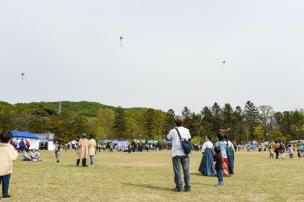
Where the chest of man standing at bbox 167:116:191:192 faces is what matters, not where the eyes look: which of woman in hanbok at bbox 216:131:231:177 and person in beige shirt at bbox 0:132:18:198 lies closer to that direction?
the woman in hanbok

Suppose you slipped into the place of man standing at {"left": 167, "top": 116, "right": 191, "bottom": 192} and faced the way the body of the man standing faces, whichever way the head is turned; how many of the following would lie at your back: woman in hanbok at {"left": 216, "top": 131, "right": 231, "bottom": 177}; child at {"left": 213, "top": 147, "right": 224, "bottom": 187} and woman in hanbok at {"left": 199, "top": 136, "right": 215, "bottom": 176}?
0

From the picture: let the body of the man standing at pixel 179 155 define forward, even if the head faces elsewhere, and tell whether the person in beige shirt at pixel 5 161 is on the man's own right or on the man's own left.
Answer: on the man's own left

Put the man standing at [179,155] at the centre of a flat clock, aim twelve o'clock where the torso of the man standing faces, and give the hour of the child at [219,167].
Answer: The child is roughly at 1 o'clock from the man standing.

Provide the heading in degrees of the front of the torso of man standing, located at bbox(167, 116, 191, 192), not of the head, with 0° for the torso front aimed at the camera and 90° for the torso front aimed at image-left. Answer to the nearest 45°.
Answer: approximately 180°

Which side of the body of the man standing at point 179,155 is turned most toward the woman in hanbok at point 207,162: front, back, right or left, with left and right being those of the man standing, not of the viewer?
front

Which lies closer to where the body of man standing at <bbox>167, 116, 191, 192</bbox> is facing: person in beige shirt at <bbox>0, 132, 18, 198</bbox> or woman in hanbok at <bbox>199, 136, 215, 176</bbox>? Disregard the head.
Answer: the woman in hanbok

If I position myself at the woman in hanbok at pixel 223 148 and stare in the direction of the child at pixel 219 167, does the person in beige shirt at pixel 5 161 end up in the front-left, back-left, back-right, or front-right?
front-right

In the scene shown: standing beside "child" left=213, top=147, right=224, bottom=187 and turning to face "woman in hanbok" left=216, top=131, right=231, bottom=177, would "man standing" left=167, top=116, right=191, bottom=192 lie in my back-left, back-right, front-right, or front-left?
back-left

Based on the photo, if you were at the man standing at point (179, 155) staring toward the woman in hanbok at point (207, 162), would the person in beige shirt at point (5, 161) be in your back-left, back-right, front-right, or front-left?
back-left

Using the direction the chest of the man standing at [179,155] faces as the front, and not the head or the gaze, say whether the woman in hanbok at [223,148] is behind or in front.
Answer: in front

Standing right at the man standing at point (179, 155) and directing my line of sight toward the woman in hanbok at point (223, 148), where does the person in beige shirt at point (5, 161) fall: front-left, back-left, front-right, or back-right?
back-left
